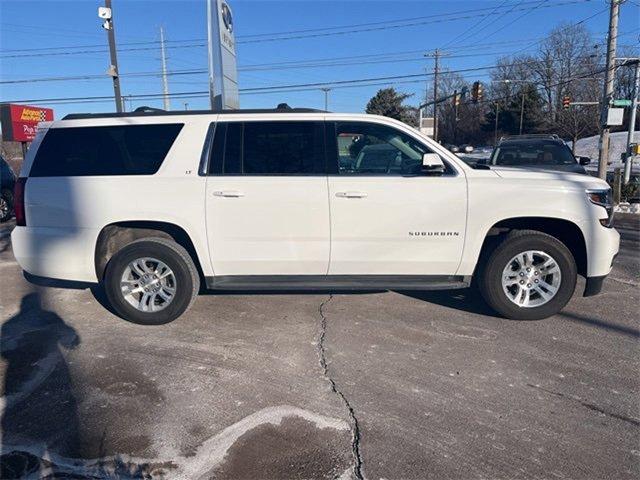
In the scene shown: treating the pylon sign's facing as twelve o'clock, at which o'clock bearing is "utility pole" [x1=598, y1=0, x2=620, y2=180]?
The utility pole is roughly at 10 o'clock from the pylon sign.

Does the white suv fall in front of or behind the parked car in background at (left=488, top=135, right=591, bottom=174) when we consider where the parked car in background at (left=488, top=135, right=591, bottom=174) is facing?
in front

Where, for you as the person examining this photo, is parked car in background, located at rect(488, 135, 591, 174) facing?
facing the viewer

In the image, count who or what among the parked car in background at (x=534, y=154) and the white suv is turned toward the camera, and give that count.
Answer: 1

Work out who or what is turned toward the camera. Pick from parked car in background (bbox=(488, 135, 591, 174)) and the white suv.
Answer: the parked car in background

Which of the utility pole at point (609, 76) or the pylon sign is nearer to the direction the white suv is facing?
the utility pole

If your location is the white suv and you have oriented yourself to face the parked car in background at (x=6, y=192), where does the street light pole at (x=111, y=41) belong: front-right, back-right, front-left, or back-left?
front-right

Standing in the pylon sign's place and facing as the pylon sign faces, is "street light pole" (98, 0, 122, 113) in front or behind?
behind

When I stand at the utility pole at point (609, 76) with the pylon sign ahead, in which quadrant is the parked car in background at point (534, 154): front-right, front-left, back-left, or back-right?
front-left

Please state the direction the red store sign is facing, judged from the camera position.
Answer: facing the viewer and to the right of the viewer

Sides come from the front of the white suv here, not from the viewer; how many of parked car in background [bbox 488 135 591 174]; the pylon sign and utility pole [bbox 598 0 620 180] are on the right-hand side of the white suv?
0

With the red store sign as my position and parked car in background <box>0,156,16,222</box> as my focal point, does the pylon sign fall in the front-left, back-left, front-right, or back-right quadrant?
front-left

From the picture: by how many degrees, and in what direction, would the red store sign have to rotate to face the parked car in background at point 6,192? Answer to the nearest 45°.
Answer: approximately 45° to its right

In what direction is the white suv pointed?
to the viewer's right

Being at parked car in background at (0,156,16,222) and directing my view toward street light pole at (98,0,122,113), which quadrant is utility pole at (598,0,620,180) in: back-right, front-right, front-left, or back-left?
front-right

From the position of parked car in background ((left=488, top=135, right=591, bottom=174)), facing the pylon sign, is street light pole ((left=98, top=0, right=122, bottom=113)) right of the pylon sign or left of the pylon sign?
right
